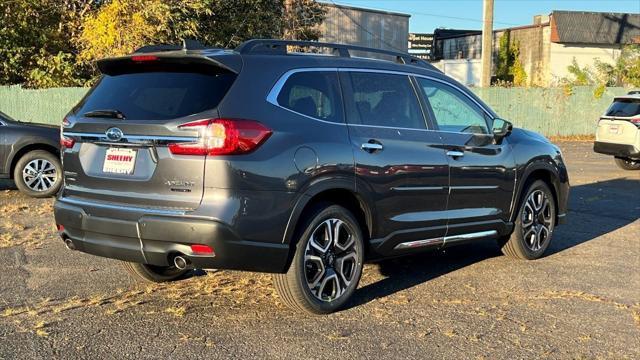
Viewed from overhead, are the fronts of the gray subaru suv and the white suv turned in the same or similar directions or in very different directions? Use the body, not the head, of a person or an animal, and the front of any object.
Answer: same or similar directions

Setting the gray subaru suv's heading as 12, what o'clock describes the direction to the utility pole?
The utility pole is roughly at 11 o'clock from the gray subaru suv.

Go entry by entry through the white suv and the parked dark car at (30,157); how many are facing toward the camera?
0

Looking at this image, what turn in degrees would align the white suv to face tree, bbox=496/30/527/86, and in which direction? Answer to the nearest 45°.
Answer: approximately 45° to its left

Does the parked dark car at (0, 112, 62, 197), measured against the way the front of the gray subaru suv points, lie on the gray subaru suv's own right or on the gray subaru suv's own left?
on the gray subaru suv's own left

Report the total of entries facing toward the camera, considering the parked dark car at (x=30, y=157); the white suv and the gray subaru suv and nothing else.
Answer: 0

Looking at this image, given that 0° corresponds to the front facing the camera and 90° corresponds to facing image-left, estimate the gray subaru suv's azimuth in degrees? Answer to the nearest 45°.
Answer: approximately 225°

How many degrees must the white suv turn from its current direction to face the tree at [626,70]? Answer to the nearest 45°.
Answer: approximately 45° to its left

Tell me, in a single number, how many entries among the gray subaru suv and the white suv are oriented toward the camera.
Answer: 0

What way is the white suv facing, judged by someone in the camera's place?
facing away from the viewer and to the right of the viewer

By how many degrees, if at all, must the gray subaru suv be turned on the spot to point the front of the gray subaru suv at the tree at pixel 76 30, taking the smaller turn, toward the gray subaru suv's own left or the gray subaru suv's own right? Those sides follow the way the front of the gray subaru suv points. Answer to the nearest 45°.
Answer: approximately 90° to the gray subaru suv's own left
